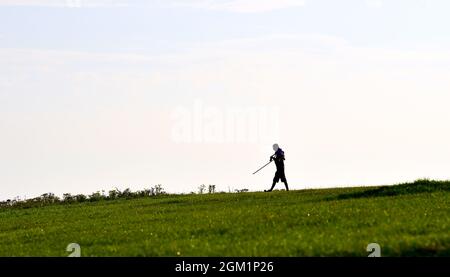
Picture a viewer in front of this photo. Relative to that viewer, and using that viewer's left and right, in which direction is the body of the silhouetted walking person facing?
facing to the left of the viewer
